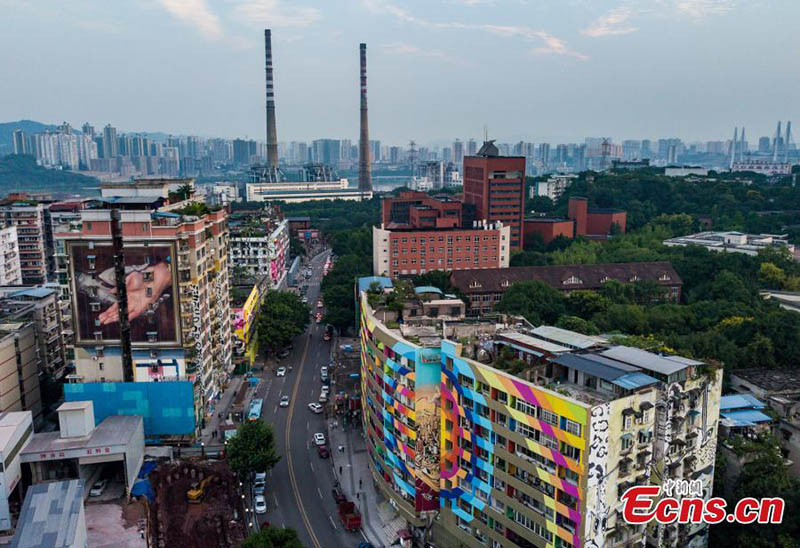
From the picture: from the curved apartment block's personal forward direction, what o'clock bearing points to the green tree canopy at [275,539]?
The green tree canopy is roughly at 1 o'clock from the curved apartment block.

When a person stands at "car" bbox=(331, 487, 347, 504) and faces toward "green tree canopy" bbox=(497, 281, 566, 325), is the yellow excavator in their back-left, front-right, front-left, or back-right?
back-left

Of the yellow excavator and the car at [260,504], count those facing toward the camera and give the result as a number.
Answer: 1

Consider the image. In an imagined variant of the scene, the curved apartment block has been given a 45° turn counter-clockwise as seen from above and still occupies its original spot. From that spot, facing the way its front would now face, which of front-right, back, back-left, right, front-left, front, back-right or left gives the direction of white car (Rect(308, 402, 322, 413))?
back-right

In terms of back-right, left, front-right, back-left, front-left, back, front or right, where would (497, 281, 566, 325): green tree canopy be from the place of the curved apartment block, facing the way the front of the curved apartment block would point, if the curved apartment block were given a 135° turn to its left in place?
left

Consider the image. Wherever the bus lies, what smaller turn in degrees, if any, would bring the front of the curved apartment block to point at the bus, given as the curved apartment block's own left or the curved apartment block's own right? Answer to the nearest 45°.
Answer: approximately 90° to the curved apartment block's own right

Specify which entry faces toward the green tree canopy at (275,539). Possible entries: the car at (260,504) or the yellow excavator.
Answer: the car

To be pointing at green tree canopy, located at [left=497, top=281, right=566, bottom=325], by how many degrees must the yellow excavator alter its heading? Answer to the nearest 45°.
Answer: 0° — it already faces it

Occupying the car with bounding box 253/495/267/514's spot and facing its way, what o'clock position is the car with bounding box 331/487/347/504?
the car with bounding box 331/487/347/504 is roughly at 9 o'clock from the car with bounding box 253/495/267/514.

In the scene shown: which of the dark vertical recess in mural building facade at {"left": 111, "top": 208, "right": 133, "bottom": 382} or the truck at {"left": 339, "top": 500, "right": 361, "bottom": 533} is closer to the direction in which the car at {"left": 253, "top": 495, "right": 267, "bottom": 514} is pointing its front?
the truck

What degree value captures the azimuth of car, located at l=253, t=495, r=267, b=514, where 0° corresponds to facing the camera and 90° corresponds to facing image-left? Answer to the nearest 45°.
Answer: approximately 0°

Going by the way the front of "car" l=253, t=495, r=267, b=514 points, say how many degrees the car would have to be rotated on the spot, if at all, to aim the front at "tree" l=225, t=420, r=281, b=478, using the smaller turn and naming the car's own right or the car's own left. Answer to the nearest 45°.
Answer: approximately 180°

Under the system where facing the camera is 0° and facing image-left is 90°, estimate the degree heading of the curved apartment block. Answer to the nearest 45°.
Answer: approximately 45°

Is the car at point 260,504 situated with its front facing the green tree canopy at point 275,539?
yes

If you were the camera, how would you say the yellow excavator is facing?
facing away from the viewer and to the right of the viewer
